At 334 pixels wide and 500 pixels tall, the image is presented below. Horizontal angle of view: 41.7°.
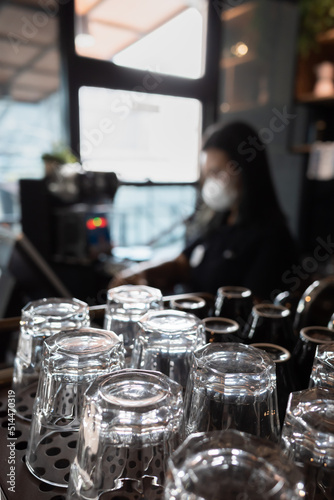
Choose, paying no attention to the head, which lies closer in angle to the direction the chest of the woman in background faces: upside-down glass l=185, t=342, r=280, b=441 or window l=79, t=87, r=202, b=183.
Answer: the upside-down glass

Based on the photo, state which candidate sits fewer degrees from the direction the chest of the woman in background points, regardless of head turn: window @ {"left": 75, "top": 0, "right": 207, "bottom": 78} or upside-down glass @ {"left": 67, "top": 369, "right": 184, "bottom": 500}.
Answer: the upside-down glass

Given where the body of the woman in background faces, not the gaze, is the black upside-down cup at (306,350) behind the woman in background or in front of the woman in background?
in front

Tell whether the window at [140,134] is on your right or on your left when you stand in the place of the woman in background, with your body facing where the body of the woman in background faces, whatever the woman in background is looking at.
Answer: on your right

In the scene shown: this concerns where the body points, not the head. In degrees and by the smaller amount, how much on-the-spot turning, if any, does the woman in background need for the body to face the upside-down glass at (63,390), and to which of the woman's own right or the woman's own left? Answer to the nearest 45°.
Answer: approximately 45° to the woman's own left

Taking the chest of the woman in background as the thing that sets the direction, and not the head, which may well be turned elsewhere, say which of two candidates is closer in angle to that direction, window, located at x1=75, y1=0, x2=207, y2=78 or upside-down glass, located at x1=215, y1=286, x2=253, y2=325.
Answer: the upside-down glass

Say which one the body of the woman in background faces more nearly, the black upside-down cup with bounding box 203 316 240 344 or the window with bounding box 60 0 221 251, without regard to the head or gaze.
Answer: the black upside-down cup

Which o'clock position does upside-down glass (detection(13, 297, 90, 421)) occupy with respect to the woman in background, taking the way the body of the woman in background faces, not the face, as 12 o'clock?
The upside-down glass is roughly at 11 o'clock from the woman in background.

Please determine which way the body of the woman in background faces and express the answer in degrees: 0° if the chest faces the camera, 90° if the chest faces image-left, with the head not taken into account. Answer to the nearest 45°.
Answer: approximately 45°

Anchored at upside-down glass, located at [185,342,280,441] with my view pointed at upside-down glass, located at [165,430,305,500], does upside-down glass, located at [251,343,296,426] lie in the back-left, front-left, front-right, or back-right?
back-left

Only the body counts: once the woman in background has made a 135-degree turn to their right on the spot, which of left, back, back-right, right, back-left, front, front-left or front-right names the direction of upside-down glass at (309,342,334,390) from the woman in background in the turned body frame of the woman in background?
back

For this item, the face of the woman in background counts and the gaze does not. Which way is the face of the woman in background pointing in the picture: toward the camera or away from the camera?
toward the camera

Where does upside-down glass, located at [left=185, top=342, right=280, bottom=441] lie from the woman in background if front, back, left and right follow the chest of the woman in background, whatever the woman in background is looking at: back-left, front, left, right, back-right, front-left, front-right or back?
front-left

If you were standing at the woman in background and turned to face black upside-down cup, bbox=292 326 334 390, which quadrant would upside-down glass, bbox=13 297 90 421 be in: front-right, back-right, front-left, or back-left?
front-right

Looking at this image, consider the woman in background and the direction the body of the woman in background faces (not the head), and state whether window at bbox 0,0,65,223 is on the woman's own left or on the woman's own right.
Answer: on the woman's own right

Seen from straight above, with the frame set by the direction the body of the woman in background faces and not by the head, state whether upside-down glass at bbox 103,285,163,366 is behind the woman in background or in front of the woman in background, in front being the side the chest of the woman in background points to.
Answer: in front

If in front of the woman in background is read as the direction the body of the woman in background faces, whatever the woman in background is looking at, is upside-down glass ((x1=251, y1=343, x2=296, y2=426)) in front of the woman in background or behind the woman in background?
in front

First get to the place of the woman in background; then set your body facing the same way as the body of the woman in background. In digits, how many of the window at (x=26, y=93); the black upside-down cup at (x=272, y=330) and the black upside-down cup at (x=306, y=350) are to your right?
1
